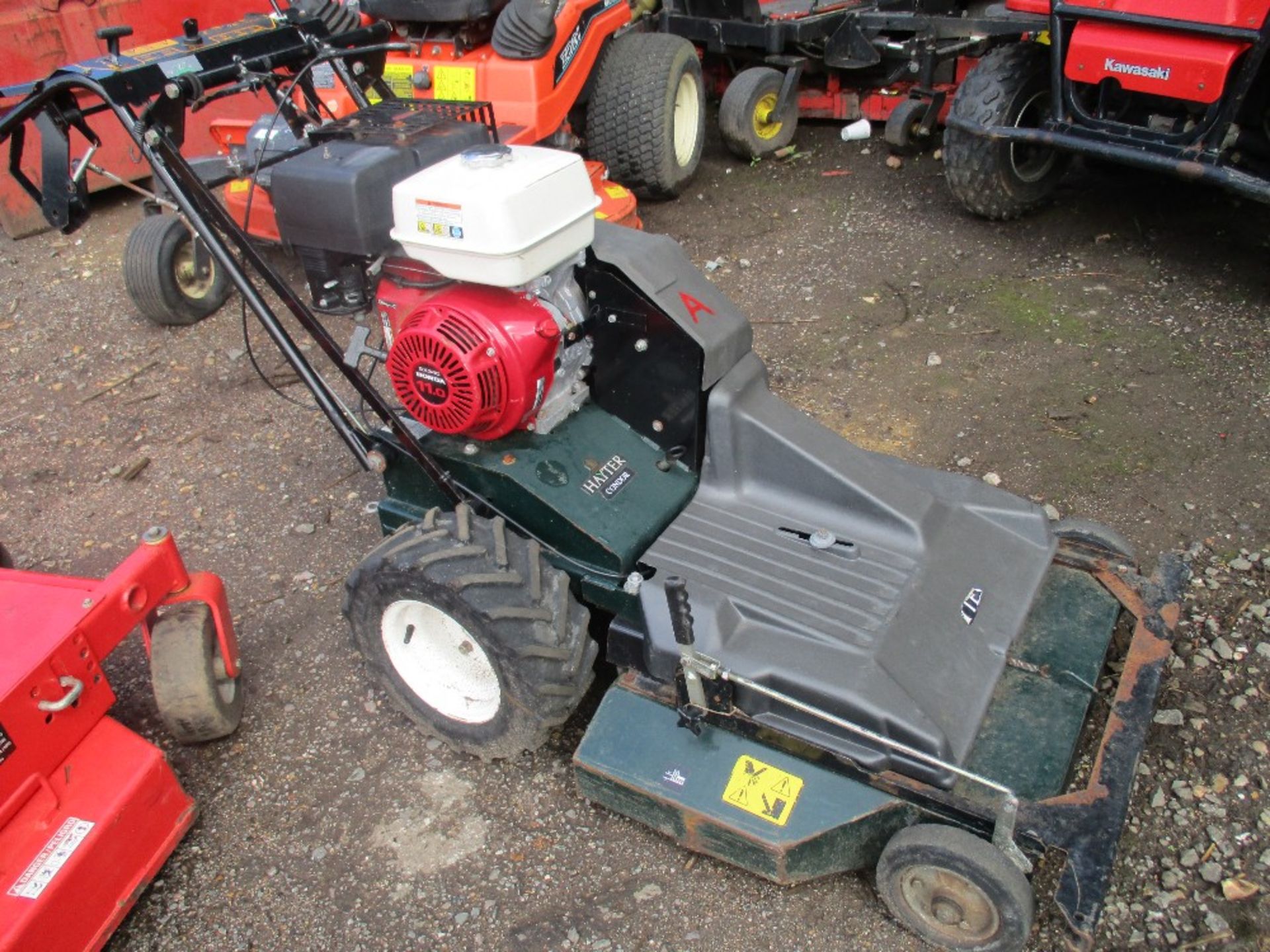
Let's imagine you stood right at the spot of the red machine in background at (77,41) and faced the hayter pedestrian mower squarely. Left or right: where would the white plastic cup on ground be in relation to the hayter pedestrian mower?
left

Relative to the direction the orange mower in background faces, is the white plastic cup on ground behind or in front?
behind

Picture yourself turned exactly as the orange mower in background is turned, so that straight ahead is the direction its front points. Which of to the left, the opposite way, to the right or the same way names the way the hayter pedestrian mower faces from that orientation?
to the left

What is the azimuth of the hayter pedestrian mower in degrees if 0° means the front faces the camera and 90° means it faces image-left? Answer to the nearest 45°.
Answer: approximately 315°

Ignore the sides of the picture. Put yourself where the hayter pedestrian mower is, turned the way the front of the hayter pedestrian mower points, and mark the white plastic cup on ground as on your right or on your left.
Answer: on your left

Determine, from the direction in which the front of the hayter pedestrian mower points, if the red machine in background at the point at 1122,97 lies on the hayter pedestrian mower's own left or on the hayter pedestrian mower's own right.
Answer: on the hayter pedestrian mower's own left

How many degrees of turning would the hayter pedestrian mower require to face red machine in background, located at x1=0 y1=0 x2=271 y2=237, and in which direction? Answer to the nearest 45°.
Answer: approximately 180°

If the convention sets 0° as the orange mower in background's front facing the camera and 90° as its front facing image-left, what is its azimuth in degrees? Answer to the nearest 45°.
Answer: approximately 45°

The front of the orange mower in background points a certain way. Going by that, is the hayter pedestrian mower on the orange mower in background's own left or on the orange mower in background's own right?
on the orange mower in background's own left
